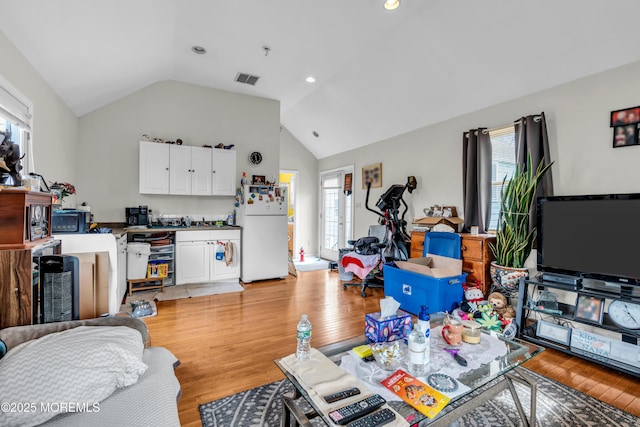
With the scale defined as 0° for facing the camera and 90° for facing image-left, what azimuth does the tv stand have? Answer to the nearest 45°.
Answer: approximately 45°

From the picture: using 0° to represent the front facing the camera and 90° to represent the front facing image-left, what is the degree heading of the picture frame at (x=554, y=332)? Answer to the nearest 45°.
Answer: approximately 45°

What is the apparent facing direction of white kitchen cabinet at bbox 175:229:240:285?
toward the camera

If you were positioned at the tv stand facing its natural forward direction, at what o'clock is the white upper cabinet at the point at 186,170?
The white upper cabinet is roughly at 1 o'clock from the tv stand.

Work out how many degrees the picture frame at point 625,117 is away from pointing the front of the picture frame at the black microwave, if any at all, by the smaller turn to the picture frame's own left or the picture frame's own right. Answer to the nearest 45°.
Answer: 0° — it already faces it

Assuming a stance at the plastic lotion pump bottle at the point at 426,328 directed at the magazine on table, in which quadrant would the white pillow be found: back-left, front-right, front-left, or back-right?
front-right

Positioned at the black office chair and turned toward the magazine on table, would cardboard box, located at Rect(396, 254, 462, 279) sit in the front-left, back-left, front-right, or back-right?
front-left

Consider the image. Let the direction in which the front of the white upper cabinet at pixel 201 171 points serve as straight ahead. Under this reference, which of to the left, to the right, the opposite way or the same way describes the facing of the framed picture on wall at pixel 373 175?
to the right

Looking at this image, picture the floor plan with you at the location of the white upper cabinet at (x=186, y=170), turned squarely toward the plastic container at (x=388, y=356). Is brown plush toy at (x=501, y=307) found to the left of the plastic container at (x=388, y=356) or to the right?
left

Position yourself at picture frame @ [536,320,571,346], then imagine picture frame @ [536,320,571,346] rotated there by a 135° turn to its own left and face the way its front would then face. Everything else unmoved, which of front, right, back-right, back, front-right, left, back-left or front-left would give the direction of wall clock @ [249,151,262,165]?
back

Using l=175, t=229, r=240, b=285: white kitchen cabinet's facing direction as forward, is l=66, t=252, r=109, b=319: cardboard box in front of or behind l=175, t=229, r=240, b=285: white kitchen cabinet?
in front

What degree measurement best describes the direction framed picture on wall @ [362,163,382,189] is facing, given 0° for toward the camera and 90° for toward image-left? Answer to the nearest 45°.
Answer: approximately 45°

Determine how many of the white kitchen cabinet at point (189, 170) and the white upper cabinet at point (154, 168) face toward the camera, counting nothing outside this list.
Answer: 2

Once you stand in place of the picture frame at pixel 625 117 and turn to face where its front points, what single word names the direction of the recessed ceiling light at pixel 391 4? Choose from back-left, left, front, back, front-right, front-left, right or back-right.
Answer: front

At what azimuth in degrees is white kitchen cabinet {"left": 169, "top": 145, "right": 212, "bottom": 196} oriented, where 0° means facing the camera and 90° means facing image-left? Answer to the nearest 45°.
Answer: approximately 0°

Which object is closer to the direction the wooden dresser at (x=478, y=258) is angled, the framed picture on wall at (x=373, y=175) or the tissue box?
the tissue box

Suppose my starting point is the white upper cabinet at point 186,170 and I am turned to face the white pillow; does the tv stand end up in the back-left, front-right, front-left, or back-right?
front-left
